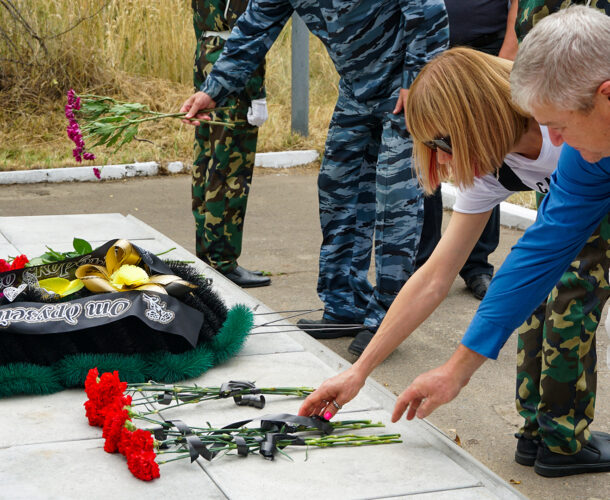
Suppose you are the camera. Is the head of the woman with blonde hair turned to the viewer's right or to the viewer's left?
to the viewer's left

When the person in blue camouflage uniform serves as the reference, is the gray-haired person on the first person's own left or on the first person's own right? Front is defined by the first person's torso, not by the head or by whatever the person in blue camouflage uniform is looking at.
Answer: on the first person's own left

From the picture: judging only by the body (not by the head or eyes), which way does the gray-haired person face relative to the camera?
to the viewer's left

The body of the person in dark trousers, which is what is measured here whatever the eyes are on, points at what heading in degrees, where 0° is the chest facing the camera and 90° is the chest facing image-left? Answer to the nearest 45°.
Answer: approximately 45°

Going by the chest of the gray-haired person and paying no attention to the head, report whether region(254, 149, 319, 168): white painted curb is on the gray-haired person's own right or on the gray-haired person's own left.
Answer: on the gray-haired person's own right

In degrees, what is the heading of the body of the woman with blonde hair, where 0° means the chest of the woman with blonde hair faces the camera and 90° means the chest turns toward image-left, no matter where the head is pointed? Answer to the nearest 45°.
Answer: approximately 45°

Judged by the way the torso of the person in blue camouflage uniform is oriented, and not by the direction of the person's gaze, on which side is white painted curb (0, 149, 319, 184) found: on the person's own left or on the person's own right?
on the person's own right

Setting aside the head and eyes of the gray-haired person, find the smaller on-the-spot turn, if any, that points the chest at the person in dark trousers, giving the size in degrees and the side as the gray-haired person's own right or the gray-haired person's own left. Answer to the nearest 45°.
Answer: approximately 90° to the gray-haired person's own right

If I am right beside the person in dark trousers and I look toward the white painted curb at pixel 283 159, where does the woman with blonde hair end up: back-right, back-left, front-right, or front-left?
back-left

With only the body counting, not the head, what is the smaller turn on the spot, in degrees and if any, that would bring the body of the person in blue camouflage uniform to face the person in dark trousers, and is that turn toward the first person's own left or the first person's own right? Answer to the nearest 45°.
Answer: approximately 180°

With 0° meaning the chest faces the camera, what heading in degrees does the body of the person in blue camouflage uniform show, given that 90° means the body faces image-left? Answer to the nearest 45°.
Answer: approximately 45°
